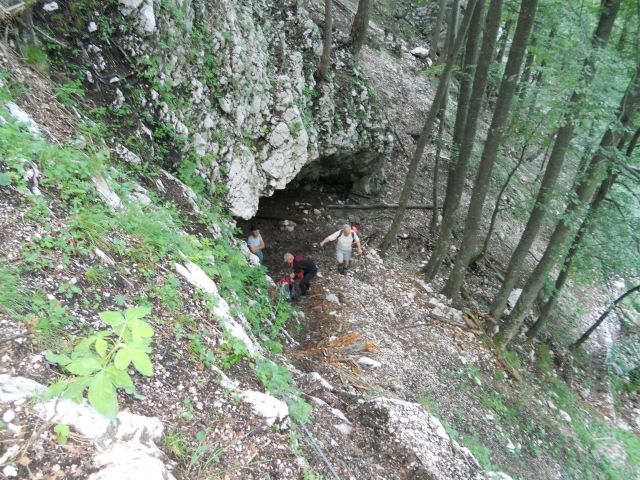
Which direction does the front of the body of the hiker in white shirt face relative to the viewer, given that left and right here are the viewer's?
facing the viewer

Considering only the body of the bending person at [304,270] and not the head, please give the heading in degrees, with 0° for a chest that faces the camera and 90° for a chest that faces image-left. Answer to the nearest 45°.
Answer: approximately 90°

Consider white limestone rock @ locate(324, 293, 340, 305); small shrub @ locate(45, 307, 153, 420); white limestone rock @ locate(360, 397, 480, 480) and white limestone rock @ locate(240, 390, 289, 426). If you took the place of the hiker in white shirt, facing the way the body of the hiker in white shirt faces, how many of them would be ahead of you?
4

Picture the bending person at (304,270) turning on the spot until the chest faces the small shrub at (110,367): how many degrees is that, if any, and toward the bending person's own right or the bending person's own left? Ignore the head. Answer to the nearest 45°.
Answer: approximately 90° to the bending person's own left

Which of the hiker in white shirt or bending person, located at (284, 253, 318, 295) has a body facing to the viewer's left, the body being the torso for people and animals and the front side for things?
the bending person

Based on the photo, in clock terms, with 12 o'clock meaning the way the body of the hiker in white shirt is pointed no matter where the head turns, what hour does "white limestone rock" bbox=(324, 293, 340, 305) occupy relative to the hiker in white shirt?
The white limestone rock is roughly at 12 o'clock from the hiker in white shirt.

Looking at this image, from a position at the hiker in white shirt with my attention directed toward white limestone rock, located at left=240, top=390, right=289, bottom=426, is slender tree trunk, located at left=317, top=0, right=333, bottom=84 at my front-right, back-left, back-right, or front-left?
back-right

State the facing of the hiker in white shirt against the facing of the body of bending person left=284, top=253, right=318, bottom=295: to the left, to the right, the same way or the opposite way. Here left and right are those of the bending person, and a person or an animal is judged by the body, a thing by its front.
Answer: to the left

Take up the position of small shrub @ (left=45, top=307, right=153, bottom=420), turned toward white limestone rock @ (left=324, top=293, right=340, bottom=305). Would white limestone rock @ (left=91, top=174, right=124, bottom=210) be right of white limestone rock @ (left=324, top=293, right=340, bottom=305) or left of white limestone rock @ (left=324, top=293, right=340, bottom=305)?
left

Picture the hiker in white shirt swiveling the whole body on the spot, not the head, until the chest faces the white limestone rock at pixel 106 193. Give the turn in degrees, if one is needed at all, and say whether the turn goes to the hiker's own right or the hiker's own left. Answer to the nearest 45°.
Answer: approximately 45° to the hiker's own right

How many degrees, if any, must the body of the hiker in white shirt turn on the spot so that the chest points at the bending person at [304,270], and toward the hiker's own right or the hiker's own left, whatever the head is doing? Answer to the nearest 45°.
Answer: approximately 45° to the hiker's own right

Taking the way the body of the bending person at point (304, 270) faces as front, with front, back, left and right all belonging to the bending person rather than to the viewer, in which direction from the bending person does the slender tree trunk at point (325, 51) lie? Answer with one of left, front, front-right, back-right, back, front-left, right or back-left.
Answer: right

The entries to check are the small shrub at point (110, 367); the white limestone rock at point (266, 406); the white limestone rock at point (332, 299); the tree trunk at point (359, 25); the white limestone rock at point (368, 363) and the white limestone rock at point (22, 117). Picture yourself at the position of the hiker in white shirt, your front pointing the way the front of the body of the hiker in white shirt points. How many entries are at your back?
1

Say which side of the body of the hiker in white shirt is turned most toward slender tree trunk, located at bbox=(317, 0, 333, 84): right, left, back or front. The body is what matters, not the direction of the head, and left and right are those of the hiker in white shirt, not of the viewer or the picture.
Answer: back
